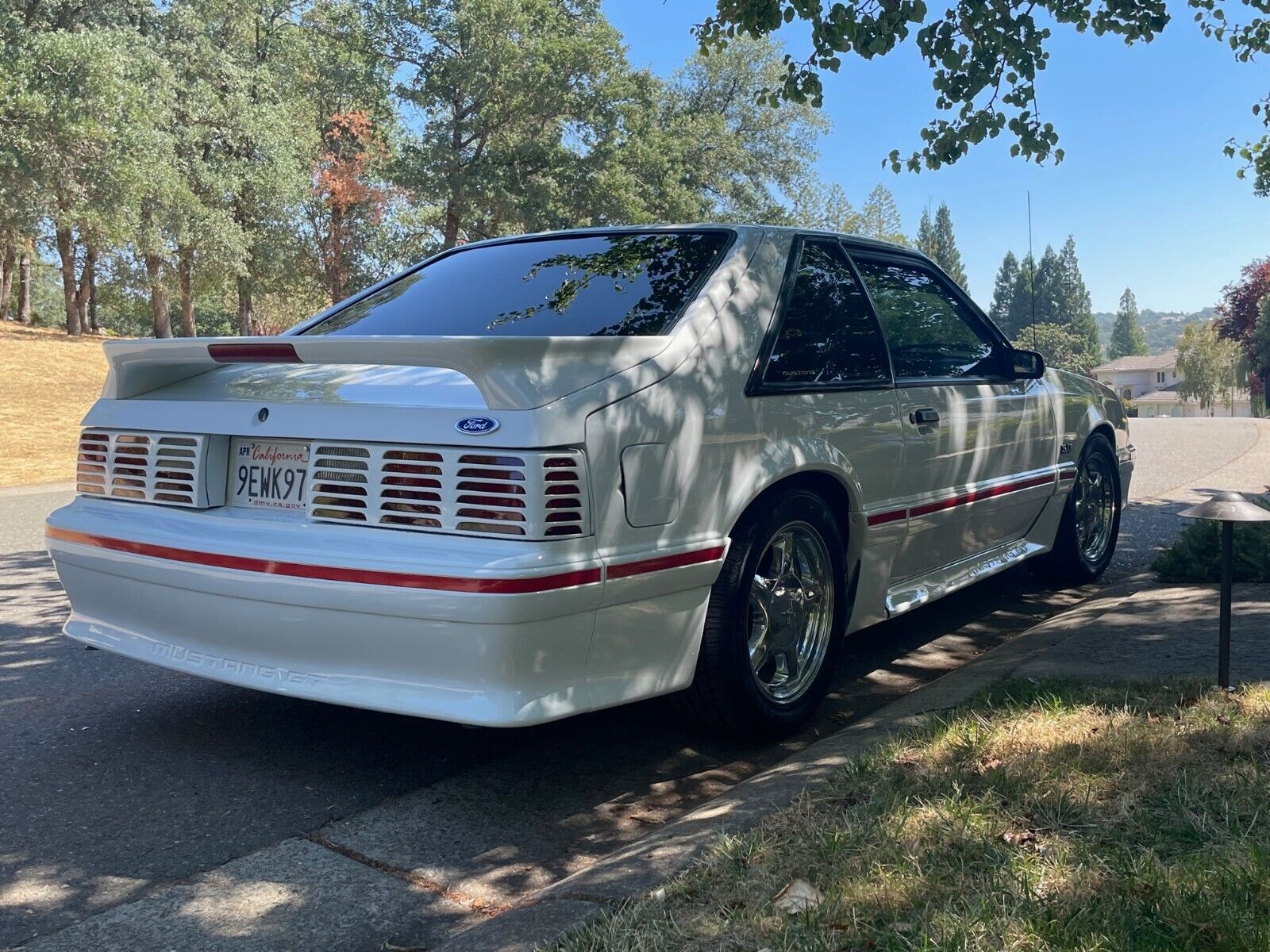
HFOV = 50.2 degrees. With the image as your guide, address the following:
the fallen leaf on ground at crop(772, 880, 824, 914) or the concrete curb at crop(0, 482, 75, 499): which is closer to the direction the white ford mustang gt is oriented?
the concrete curb

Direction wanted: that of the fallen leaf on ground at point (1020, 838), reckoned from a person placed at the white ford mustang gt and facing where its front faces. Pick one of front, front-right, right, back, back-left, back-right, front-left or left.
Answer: right

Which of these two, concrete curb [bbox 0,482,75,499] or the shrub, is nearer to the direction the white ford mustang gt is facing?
the shrub

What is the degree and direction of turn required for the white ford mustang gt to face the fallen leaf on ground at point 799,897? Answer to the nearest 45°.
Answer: approximately 90° to its right

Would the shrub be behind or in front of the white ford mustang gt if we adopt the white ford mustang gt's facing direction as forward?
in front

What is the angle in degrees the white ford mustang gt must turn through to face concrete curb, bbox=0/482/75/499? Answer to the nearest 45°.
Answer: approximately 90° to its left

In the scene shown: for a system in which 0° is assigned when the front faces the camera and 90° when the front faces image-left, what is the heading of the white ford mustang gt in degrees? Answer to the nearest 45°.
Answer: approximately 225°
